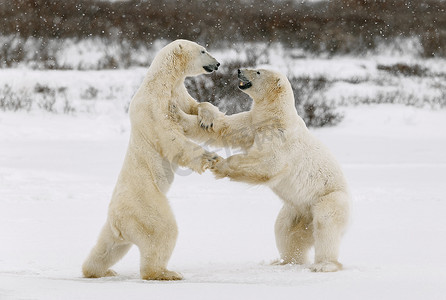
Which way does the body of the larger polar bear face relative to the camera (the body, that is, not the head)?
to the viewer's right

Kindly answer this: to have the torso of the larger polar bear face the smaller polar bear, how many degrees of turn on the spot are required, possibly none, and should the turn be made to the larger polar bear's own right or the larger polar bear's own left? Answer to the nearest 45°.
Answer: approximately 45° to the larger polar bear's own left

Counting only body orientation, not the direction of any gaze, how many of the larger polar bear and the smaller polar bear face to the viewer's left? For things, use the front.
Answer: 1

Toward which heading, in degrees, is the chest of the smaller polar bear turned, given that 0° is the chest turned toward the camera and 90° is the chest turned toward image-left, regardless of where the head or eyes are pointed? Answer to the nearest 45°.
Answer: approximately 90°

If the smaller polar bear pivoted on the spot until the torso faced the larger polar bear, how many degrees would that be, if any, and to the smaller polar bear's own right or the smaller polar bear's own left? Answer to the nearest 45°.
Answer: approximately 45° to the smaller polar bear's own left

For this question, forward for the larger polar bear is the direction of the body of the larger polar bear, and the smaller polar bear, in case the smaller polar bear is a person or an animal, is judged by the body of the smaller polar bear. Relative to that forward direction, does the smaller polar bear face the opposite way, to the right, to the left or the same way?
the opposite way
